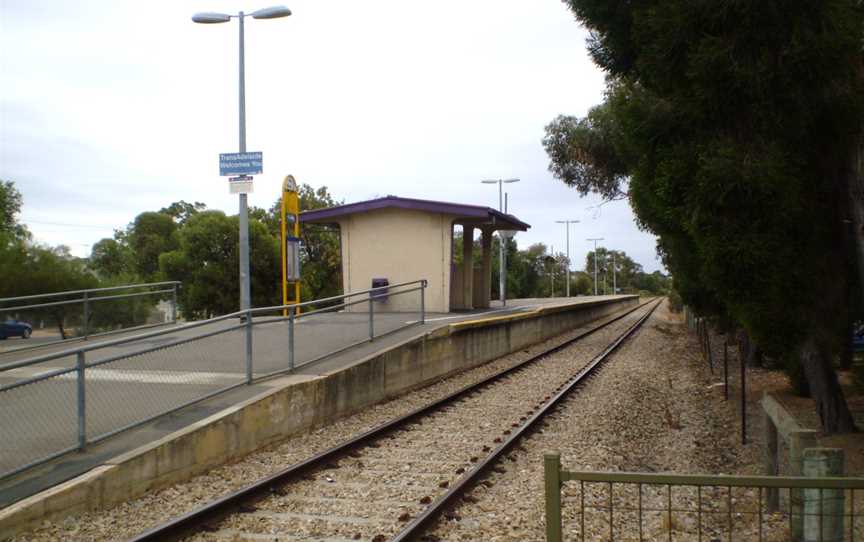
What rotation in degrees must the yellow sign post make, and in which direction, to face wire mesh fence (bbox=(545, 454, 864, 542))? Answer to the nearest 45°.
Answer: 0° — it already faces it

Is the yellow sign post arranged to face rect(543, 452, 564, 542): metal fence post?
yes

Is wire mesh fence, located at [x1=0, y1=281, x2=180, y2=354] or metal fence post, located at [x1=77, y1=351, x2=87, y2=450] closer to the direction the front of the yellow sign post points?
the metal fence post

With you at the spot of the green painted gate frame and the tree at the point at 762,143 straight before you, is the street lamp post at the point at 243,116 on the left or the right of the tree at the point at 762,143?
left

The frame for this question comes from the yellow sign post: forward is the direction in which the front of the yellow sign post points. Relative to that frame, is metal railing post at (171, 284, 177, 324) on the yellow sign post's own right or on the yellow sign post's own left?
on the yellow sign post's own right

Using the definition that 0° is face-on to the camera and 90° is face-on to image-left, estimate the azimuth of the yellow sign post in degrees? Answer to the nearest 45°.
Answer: approximately 0°

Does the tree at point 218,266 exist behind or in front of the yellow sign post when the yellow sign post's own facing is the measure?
behind

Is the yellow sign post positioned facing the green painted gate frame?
yes

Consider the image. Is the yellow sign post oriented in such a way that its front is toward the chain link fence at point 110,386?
yes

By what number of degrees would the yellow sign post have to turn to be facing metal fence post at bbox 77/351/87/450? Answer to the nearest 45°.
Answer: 0° — it already faces it
